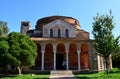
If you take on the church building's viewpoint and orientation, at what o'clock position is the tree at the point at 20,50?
The tree is roughly at 1 o'clock from the church building.

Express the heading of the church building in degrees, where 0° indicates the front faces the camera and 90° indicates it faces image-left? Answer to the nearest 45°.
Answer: approximately 0°

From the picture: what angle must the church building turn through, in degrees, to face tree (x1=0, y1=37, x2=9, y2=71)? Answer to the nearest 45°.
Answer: approximately 45° to its right

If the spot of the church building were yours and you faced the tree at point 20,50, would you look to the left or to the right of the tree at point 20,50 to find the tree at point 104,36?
left
